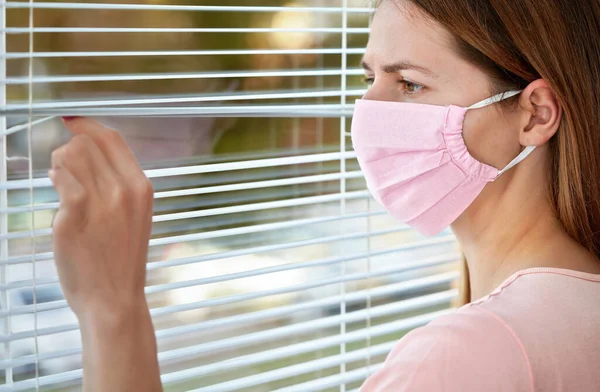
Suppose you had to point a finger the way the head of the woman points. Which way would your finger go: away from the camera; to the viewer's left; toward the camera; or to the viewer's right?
to the viewer's left

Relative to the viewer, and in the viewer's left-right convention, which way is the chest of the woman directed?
facing to the left of the viewer
